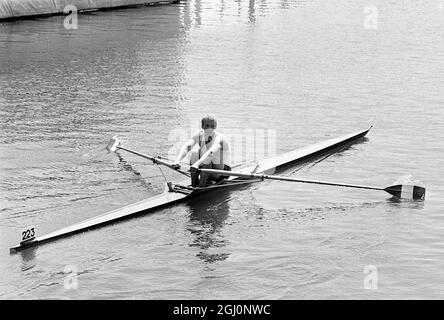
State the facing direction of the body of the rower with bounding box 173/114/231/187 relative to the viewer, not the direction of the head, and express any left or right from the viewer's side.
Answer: facing the viewer and to the left of the viewer
